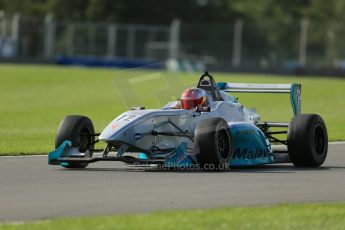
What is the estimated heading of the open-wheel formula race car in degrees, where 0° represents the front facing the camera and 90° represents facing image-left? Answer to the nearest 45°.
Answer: approximately 45°
